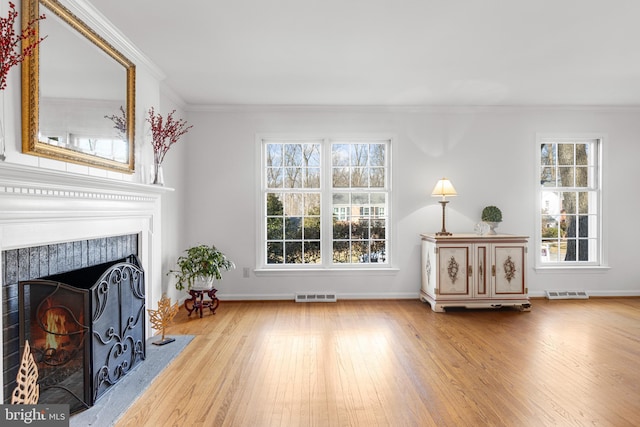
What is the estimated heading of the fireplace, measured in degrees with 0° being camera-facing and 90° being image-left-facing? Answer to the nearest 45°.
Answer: approximately 315°

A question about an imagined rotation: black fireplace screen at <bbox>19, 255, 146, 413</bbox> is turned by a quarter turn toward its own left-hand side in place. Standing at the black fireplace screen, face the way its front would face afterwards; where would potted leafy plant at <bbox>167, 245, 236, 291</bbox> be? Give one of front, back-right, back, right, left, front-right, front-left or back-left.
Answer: front

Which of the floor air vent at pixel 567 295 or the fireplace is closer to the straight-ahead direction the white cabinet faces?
the fireplace

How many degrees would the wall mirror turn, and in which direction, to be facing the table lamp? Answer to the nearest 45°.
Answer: approximately 45° to its left

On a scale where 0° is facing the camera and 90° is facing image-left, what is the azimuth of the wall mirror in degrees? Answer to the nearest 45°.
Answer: approximately 315°

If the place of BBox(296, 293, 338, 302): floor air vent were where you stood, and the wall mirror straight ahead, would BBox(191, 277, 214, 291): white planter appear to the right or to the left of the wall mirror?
right

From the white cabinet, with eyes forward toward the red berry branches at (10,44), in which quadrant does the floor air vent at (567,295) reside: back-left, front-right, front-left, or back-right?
back-left

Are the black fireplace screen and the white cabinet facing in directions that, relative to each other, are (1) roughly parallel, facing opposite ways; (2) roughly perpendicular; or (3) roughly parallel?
roughly perpendicular

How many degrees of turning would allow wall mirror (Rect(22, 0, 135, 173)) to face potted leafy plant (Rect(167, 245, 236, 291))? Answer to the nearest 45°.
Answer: approximately 90° to its left

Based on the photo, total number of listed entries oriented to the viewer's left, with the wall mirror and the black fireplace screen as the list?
0

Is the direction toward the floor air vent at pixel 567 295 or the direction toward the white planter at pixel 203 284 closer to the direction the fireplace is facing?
the floor air vent

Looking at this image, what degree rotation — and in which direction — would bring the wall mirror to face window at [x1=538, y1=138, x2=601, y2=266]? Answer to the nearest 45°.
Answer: approximately 45° to its left

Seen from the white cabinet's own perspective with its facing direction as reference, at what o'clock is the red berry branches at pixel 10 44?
The red berry branches is roughly at 1 o'clock from the white cabinet.

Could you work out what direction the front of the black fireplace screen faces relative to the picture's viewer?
facing the viewer and to the right of the viewer

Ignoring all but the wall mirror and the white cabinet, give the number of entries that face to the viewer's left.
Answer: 0
